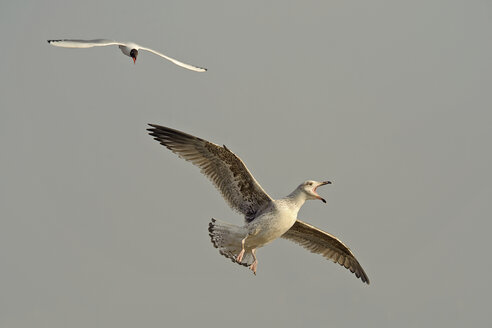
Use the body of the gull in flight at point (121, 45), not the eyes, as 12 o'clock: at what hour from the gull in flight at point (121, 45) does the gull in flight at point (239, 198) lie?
the gull in flight at point (239, 198) is roughly at 10 o'clock from the gull in flight at point (121, 45).

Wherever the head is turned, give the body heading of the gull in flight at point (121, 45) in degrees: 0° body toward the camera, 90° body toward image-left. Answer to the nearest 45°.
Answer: approximately 0°
